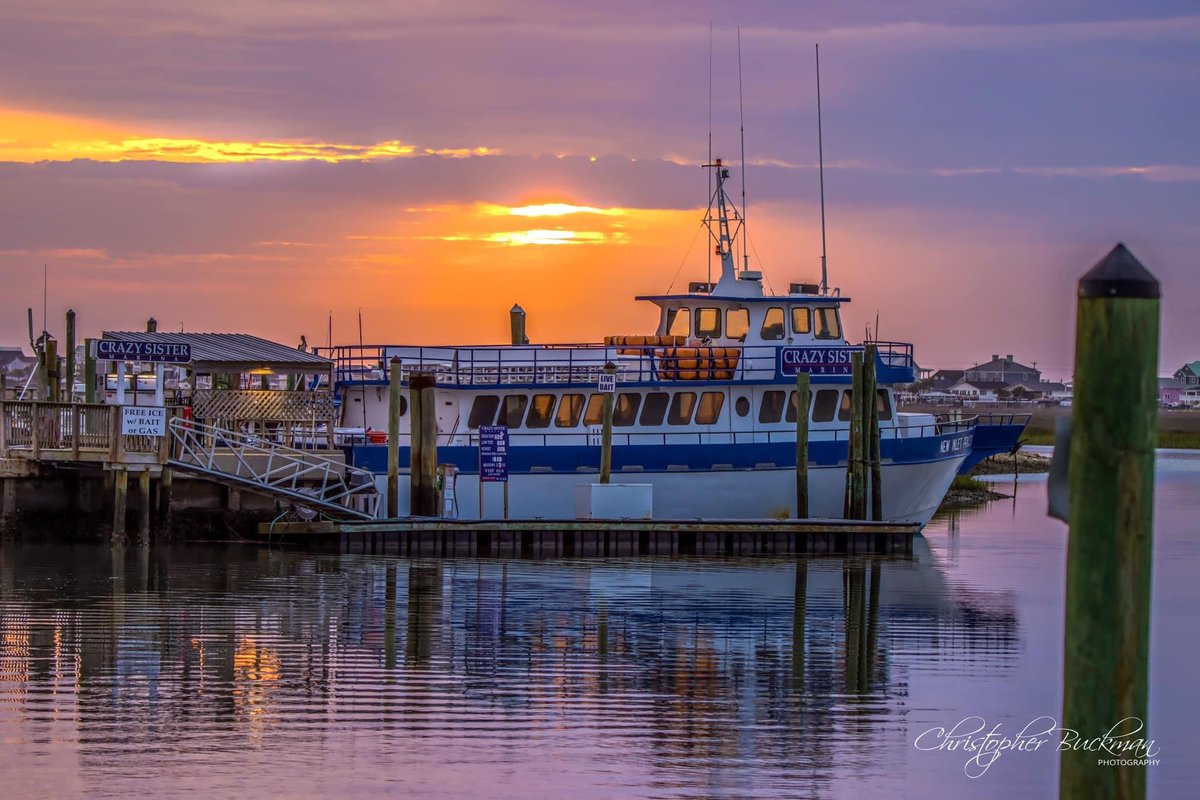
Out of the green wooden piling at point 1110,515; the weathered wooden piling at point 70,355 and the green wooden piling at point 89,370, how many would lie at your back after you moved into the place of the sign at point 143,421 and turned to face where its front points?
2

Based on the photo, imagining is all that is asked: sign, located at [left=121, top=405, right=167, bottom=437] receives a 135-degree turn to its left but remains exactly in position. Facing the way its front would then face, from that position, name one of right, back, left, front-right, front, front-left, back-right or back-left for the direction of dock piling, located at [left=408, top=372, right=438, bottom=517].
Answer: front-right

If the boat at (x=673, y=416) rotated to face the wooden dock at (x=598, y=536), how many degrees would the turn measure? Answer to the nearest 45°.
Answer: approximately 90° to its right

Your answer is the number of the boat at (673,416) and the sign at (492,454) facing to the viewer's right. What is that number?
1

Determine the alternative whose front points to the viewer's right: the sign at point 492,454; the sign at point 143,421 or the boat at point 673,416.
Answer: the boat

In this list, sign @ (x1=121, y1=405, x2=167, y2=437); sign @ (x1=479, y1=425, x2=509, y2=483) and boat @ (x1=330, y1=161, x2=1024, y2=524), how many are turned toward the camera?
2

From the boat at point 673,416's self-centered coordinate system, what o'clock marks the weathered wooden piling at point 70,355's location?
The weathered wooden piling is roughly at 6 o'clock from the boat.

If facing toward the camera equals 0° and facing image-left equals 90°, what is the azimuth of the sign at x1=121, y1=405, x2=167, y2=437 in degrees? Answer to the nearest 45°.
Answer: approximately 0°

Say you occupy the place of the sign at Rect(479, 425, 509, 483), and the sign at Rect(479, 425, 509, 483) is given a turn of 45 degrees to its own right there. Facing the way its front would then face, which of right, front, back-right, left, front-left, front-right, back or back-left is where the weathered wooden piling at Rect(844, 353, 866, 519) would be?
back-left

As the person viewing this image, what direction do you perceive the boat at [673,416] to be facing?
facing to the right of the viewer

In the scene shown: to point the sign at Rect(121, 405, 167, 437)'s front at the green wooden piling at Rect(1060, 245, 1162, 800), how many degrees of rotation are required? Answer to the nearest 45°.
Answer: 0° — it already faces it

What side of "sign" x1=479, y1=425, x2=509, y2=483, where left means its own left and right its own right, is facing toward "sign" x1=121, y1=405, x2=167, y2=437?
right
